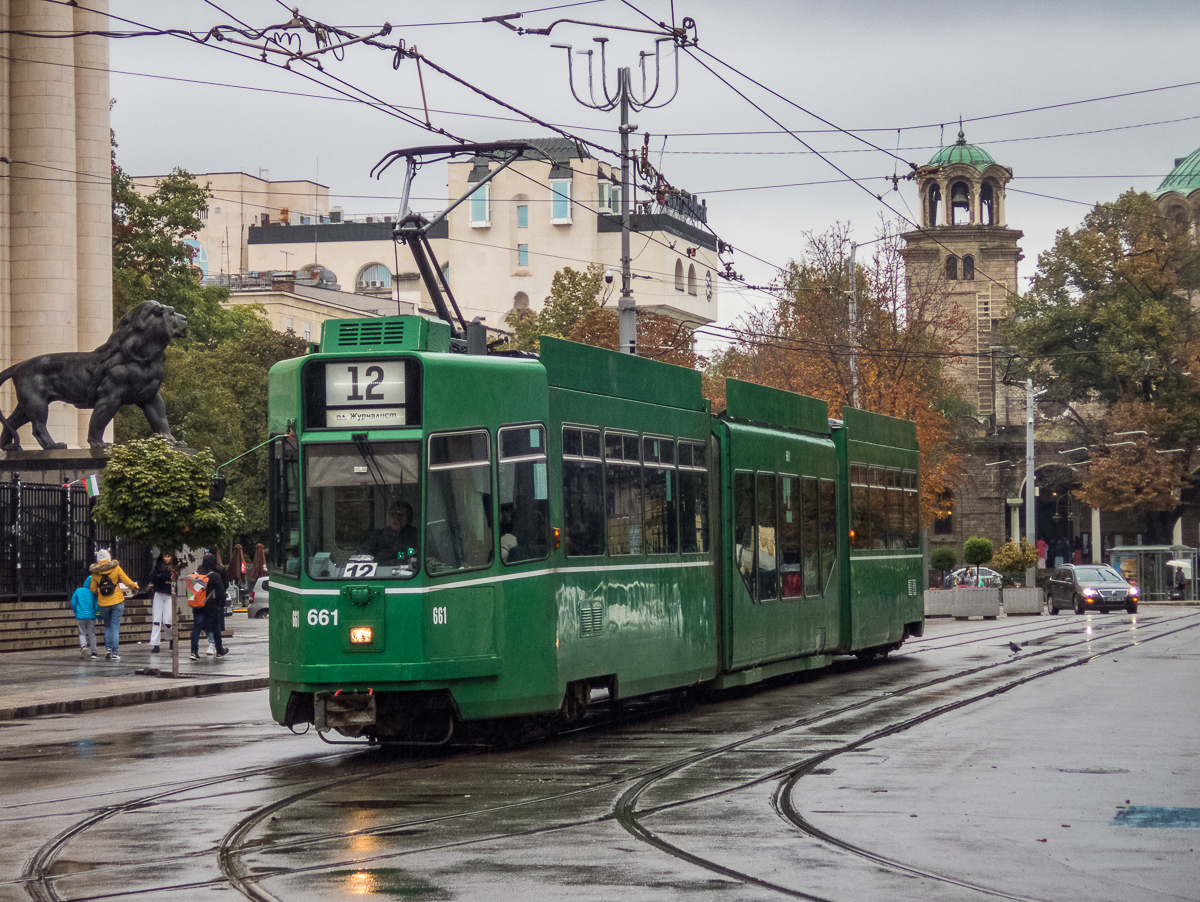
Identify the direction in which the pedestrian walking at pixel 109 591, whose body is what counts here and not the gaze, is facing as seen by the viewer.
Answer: away from the camera

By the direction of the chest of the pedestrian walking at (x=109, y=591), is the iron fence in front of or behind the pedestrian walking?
in front

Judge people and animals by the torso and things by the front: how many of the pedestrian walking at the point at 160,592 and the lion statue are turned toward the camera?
1

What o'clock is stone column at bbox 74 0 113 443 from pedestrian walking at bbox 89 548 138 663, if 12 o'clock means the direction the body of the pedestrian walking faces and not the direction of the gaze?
The stone column is roughly at 12 o'clock from the pedestrian walking.

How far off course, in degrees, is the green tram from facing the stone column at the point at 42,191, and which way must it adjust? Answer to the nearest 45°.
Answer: approximately 135° to its right

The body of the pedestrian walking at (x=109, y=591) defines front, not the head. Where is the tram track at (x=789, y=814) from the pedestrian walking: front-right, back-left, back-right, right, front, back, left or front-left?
back

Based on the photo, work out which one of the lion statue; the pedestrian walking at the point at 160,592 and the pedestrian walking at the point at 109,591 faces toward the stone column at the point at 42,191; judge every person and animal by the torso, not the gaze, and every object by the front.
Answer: the pedestrian walking at the point at 109,591

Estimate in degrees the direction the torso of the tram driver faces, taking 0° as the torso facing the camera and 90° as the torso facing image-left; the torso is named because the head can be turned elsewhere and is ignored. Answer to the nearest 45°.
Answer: approximately 45°

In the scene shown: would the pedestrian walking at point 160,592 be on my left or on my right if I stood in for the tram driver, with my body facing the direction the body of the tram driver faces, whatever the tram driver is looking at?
on my right

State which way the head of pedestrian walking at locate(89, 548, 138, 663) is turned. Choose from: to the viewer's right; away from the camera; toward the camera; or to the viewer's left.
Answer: away from the camera

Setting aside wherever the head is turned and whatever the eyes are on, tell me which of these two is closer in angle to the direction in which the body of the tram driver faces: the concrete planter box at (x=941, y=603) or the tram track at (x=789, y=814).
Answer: the tram track

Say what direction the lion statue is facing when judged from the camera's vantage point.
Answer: facing to the right of the viewer
